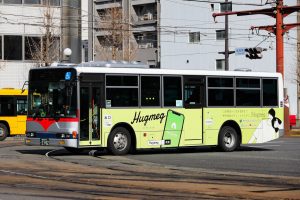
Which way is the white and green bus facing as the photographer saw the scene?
facing the viewer and to the left of the viewer

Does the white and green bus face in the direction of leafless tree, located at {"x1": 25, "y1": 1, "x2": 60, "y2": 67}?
no

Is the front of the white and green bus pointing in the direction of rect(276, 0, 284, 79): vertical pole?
no

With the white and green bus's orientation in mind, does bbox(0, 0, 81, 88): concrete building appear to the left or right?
on its right

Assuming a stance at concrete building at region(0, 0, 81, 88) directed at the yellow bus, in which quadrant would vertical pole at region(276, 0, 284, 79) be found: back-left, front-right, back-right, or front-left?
front-left

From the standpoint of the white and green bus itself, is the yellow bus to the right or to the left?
on its right
